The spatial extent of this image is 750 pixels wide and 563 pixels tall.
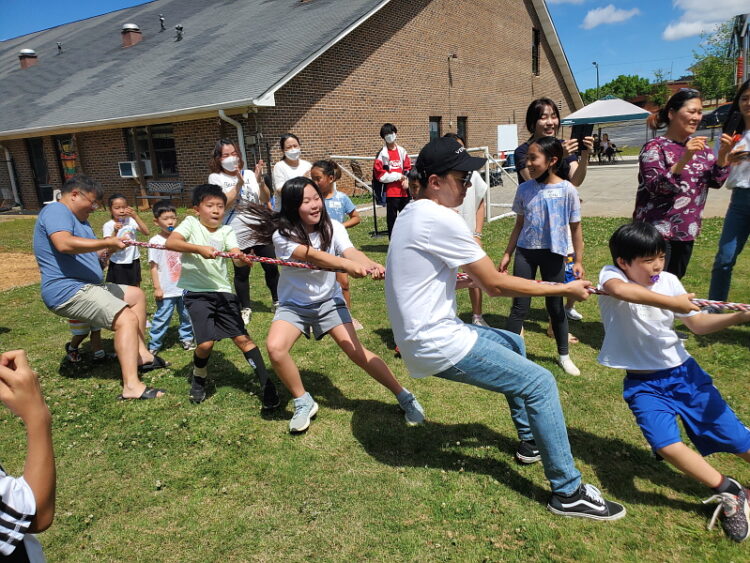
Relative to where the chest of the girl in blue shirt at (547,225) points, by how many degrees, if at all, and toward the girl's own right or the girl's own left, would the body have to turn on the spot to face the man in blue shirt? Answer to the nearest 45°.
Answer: approximately 90° to the girl's own right

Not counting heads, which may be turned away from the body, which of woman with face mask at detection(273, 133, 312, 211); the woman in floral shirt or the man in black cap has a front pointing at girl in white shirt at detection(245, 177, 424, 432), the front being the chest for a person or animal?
the woman with face mask

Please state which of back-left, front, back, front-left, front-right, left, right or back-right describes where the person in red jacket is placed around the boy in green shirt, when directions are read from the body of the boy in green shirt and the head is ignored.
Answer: left

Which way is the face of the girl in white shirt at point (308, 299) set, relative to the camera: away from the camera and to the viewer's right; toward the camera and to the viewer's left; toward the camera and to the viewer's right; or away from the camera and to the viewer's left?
toward the camera and to the viewer's right

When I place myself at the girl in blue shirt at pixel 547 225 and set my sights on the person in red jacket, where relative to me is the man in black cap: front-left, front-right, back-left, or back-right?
back-left

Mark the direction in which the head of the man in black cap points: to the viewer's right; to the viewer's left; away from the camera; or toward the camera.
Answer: to the viewer's right

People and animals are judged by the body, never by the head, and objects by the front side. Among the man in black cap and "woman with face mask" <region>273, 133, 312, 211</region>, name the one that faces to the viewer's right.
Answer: the man in black cap

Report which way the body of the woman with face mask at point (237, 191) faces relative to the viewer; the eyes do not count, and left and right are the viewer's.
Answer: facing the viewer and to the right of the viewer

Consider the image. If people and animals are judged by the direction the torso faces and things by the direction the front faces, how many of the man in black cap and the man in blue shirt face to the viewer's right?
2

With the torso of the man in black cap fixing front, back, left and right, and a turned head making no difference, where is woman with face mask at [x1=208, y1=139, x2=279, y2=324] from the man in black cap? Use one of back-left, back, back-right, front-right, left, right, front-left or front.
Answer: back-left

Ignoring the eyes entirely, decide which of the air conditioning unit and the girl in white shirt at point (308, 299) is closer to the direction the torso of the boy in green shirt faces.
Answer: the girl in white shirt

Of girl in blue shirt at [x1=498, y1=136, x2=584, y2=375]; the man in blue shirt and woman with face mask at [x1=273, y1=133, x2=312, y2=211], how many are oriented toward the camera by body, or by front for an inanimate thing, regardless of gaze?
2

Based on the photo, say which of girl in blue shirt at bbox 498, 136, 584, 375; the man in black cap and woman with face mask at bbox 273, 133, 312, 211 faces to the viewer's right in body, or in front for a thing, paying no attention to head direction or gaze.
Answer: the man in black cap

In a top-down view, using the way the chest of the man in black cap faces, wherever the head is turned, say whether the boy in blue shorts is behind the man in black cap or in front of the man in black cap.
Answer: in front

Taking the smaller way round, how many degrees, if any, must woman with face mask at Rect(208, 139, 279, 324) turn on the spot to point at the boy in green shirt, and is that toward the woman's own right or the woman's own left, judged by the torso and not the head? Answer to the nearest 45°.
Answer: approximately 45° to the woman's own right

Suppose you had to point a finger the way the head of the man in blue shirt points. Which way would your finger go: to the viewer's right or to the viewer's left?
to the viewer's right

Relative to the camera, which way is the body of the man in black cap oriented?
to the viewer's right

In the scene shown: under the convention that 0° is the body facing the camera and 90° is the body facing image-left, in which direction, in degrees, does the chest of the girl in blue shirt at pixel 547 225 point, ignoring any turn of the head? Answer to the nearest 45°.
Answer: approximately 0°

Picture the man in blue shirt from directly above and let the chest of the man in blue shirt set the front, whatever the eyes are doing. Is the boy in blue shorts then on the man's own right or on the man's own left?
on the man's own right

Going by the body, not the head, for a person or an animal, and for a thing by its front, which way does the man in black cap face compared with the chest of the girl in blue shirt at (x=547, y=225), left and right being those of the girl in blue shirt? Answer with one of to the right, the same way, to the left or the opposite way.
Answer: to the left
